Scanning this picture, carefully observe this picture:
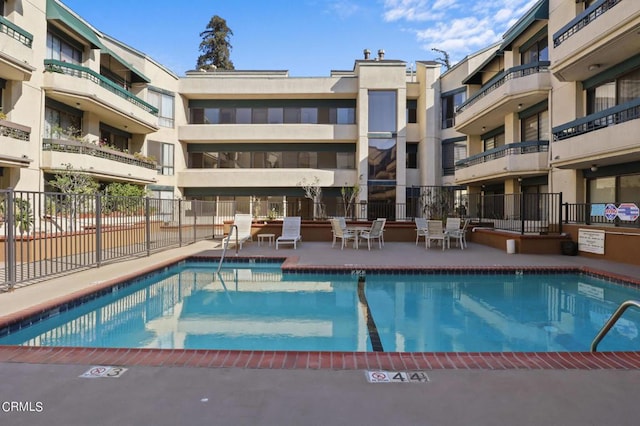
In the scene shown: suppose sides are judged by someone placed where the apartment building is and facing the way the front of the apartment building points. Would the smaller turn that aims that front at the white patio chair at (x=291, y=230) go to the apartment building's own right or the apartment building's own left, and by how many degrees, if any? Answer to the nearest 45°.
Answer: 0° — it already faces it

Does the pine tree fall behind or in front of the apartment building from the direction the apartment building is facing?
behind

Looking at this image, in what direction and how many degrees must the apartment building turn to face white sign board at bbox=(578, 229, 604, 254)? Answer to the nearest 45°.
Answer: approximately 45° to its left

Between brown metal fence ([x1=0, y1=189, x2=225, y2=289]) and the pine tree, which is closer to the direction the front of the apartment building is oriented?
the brown metal fence

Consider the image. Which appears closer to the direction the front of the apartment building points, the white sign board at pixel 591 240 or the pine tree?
the white sign board

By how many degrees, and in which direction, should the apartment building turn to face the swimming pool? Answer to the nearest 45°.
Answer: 0° — it already faces it

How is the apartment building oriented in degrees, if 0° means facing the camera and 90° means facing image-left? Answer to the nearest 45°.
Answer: approximately 0°

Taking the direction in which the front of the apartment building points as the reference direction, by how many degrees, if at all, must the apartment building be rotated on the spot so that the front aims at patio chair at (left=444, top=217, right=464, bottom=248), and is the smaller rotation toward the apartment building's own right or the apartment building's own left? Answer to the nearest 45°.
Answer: approximately 45° to the apartment building's own left
